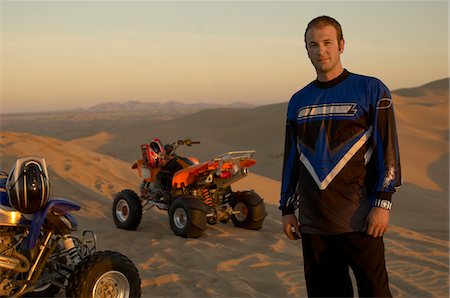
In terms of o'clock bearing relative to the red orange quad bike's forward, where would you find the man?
The man is roughly at 7 o'clock from the red orange quad bike.

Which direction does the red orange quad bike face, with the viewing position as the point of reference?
facing away from the viewer and to the left of the viewer
